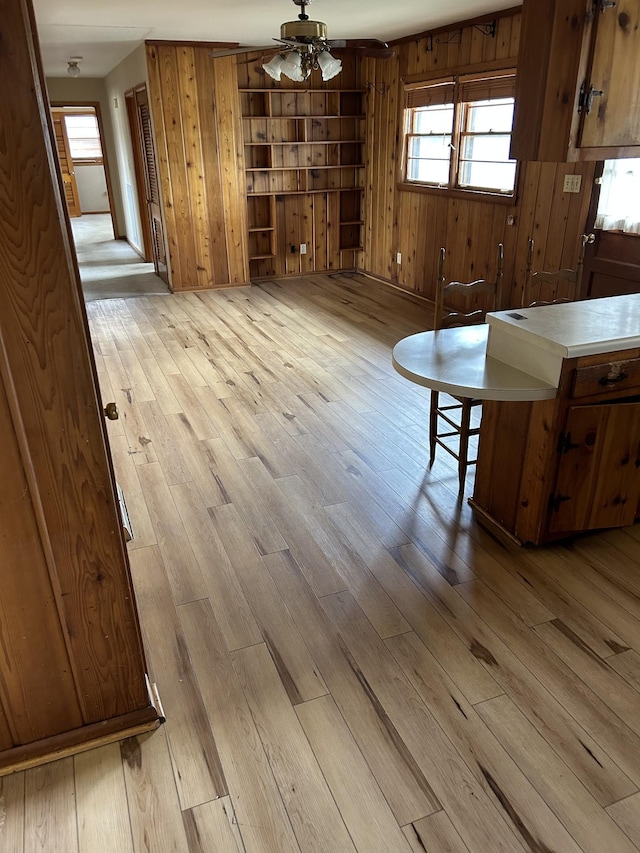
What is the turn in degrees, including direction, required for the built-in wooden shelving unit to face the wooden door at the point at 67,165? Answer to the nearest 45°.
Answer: approximately 135° to its right

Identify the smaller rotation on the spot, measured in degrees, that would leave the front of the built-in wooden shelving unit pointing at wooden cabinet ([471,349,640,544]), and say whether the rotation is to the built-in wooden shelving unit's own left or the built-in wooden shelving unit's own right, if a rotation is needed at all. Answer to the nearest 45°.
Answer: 0° — it already faces it

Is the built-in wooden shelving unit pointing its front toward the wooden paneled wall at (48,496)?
yes

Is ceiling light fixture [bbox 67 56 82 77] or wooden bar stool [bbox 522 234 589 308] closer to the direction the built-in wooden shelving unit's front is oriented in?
the wooden bar stool

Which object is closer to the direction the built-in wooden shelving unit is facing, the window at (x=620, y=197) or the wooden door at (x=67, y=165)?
the window

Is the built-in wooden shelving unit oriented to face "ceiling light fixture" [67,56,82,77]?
no

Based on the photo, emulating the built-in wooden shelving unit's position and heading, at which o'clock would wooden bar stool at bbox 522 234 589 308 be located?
The wooden bar stool is roughly at 11 o'clock from the built-in wooden shelving unit.

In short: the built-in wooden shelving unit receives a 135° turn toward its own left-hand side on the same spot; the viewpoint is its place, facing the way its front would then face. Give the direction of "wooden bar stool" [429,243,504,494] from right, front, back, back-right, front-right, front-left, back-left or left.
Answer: back-right

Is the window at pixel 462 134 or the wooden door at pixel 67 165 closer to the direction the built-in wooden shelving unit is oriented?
the window

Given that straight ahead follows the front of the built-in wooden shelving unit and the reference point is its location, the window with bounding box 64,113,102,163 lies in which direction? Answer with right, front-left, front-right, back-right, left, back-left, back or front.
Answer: back-right

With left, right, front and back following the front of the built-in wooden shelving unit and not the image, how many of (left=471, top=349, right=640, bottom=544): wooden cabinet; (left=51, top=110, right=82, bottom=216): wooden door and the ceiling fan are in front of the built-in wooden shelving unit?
2

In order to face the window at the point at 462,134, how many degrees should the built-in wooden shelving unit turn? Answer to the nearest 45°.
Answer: approximately 45° to its left

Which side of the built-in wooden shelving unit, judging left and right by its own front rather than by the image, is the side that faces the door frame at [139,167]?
right

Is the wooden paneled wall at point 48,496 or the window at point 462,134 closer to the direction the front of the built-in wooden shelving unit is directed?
the wooden paneled wall

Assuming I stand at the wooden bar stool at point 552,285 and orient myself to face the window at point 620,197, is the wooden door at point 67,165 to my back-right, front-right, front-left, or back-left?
back-left

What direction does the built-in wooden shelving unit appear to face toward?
toward the camera
